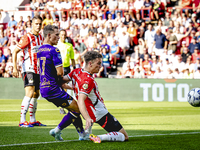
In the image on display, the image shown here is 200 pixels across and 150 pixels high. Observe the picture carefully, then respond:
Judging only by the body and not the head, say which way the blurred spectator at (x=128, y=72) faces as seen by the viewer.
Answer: toward the camera

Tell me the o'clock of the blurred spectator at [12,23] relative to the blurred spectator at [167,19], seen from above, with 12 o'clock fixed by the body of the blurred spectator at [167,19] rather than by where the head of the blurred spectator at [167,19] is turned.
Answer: the blurred spectator at [12,23] is roughly at 3 o'clock from the blurred spectator at [167,19].

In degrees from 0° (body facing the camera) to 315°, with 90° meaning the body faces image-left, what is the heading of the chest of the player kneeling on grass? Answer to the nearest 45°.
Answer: approximately 270°

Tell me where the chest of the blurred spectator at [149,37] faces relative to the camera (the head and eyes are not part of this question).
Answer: toward the camera

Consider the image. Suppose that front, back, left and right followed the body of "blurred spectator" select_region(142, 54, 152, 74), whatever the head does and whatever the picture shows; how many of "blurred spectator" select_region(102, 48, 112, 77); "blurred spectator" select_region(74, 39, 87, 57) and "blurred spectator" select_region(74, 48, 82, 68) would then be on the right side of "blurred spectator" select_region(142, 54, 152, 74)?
3

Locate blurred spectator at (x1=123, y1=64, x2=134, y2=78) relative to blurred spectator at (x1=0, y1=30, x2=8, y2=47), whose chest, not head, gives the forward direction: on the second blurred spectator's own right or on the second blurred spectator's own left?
on the second blurred spectator's own left

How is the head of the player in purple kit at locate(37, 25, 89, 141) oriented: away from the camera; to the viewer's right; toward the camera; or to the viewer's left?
to the viewer's right

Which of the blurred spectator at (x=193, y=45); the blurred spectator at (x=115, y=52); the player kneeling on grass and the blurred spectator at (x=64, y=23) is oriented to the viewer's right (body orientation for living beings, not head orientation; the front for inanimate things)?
the player kneeling on grass

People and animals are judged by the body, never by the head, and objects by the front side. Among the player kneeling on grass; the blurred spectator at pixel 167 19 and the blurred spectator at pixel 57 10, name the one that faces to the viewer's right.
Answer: the player kneeling on grass

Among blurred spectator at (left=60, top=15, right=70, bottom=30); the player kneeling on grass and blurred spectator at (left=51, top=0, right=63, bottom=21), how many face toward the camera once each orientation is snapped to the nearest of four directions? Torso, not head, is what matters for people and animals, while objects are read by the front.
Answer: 2

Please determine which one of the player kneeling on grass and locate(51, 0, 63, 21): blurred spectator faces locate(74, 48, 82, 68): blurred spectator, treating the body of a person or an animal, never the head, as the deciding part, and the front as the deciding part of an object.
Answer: locate(51, 0, 63, 21): blurred spectator
